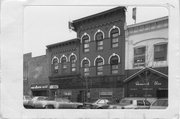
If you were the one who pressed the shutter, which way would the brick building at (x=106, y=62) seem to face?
facing the viewer and to the left of the viewer

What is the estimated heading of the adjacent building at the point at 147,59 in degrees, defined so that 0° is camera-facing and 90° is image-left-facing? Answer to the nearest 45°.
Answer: approximately 45°
